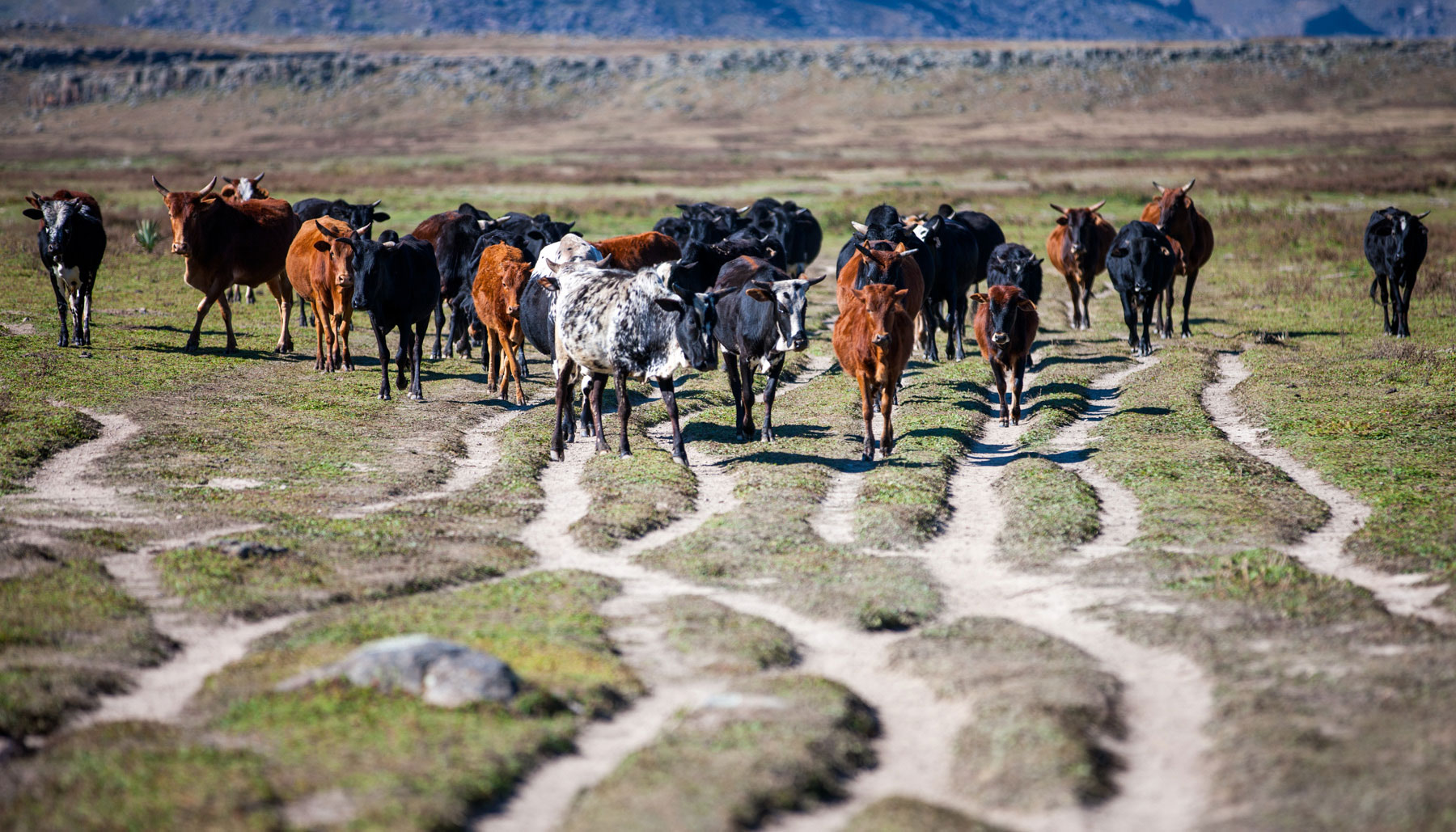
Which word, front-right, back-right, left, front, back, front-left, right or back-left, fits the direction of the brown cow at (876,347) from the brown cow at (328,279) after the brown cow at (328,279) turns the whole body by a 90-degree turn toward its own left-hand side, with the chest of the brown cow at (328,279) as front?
front-right

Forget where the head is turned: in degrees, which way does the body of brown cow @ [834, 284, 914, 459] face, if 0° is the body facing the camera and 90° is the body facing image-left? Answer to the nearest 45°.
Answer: approximately 0°

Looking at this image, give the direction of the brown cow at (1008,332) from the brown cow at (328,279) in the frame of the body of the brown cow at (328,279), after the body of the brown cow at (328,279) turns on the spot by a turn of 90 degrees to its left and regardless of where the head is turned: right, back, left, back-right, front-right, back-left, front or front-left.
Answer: front-right

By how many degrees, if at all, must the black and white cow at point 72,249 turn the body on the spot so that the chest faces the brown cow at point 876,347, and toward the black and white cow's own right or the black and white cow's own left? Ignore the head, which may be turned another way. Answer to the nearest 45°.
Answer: approximately 45° to the black and white cow's own left

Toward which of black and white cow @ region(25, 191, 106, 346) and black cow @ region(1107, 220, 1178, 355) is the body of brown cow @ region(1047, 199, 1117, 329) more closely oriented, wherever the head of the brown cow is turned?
the black cow

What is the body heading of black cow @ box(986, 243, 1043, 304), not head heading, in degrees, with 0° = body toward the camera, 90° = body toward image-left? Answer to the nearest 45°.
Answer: approximately 0°

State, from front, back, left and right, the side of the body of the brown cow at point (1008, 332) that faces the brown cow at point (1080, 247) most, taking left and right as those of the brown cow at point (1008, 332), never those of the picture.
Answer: back

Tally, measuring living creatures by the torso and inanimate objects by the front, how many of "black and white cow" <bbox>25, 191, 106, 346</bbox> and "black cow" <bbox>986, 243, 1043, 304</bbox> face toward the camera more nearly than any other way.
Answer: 2

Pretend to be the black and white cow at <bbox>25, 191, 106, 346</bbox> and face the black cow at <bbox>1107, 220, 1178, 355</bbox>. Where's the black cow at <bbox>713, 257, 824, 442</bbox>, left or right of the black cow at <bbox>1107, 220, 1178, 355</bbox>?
right

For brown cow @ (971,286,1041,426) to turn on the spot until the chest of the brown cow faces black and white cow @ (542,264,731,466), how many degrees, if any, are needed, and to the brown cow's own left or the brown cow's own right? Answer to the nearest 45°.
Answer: approximately 45° to the brown cow's own right

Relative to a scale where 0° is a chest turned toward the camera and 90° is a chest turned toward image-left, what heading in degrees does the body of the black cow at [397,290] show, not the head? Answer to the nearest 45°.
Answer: approximately 45°

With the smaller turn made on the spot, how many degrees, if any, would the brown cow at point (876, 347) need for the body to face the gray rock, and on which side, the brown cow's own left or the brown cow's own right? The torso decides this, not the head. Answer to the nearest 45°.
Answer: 0° — it already faces it
